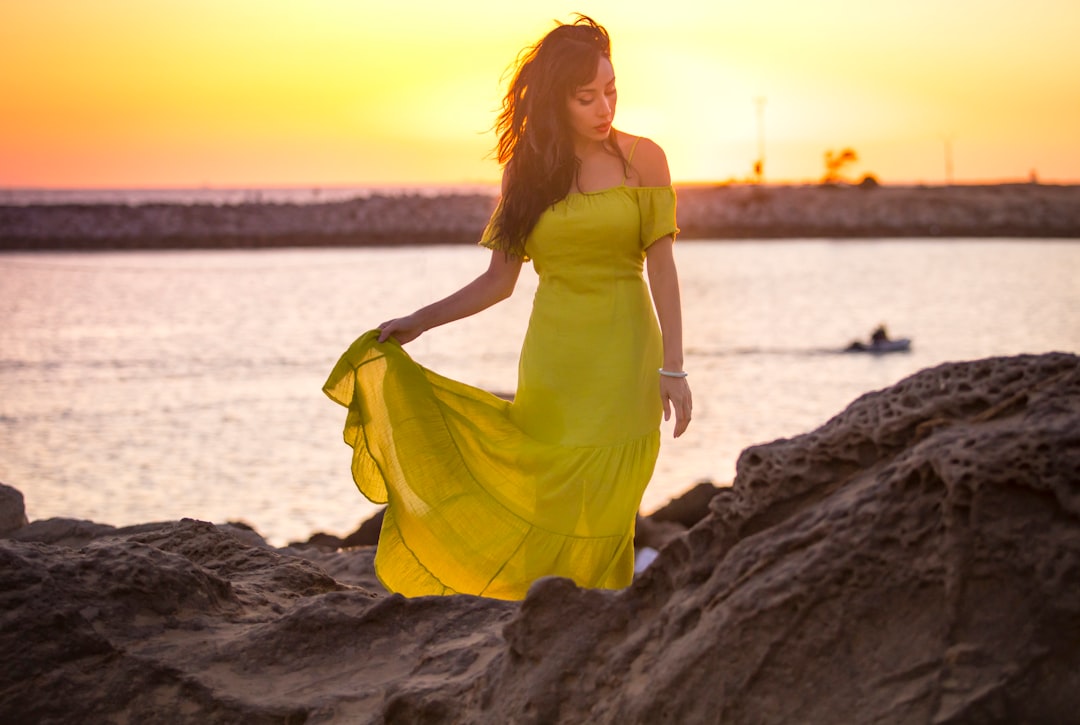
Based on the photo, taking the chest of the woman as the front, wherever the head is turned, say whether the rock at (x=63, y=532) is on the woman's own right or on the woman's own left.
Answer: on the woman's own right

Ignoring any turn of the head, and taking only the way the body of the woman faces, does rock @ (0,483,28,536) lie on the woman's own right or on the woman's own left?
on the woman's own right

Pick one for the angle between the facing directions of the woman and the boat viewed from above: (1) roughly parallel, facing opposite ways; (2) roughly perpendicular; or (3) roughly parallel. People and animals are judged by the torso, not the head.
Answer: roughly perpendicular

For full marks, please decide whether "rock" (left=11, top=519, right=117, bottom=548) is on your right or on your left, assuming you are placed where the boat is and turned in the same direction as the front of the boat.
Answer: on your right

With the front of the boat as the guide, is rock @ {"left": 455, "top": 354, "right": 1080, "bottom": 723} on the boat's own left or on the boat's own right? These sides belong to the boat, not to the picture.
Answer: on the boat's own right

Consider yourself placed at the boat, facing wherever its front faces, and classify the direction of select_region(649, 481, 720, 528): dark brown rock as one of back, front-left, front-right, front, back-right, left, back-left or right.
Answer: right

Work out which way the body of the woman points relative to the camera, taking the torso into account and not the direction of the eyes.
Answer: toward the camera

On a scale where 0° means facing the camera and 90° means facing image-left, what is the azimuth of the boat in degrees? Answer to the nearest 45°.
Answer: approximately 270°

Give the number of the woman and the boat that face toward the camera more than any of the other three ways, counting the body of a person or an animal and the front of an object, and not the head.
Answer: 1
